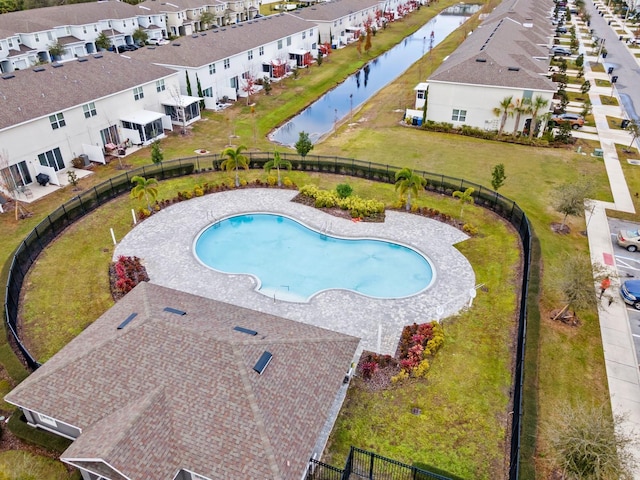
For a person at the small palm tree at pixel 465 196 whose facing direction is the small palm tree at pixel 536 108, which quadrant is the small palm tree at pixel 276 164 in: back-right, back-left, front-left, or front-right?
back-left

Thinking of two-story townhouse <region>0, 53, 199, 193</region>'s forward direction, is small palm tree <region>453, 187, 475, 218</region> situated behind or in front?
behind

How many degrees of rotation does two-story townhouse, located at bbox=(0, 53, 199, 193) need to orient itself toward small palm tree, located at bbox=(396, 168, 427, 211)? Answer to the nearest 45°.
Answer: approximately 180°

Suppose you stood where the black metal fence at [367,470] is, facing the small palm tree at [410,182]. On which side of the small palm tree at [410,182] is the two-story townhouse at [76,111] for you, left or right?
left

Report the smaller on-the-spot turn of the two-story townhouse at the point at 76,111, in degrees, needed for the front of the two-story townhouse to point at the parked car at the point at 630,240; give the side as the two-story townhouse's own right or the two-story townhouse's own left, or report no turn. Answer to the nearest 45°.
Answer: approximately 180°

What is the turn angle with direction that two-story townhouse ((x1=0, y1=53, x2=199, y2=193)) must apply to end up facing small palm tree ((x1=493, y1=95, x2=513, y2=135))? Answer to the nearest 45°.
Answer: approximately 135° to its right

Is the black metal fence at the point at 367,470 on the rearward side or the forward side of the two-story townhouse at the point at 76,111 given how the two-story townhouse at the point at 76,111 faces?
on the rearward side

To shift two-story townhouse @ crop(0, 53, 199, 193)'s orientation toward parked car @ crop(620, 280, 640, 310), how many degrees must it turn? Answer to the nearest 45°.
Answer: approximately 180°

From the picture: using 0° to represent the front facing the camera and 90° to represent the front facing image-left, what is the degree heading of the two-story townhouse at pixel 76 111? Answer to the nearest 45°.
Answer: approximately 135°

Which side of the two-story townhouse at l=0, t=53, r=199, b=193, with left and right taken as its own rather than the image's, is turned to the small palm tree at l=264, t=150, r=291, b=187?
back
